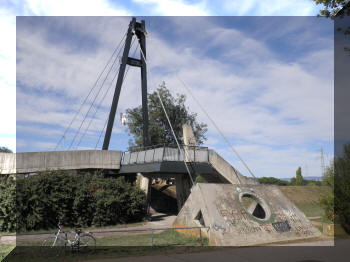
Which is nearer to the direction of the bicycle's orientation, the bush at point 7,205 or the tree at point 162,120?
the bush

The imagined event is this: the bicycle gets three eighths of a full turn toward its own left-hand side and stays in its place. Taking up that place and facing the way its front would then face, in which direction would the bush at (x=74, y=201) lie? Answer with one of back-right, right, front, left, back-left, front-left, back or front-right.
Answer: back-left

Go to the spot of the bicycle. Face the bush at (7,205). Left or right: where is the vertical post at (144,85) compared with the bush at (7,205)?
right

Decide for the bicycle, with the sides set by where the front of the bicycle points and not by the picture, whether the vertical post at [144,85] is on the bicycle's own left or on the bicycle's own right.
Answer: on the bicycle's own right

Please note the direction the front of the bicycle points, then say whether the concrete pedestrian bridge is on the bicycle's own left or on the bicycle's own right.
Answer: on the bicycle's own right

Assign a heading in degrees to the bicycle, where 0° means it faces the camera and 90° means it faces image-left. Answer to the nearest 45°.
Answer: approximately 90°
